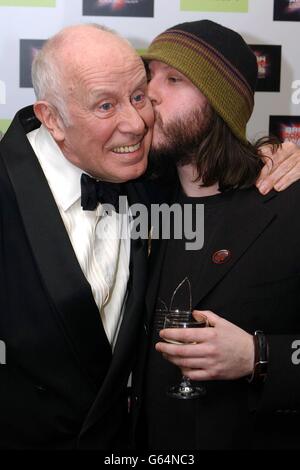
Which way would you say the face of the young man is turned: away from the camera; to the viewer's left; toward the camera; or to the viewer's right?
to the viewer's left

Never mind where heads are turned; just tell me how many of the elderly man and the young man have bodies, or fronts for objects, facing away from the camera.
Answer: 0

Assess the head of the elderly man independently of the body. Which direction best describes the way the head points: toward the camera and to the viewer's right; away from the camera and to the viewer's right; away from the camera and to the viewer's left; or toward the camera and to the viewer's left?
toward the camera and to the viewer's right

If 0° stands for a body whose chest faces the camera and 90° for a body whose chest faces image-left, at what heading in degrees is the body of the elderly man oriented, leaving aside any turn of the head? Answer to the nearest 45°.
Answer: approximately 315°

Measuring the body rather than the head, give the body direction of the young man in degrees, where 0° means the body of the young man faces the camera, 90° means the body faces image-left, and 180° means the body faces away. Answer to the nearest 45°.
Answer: approximately 45°
